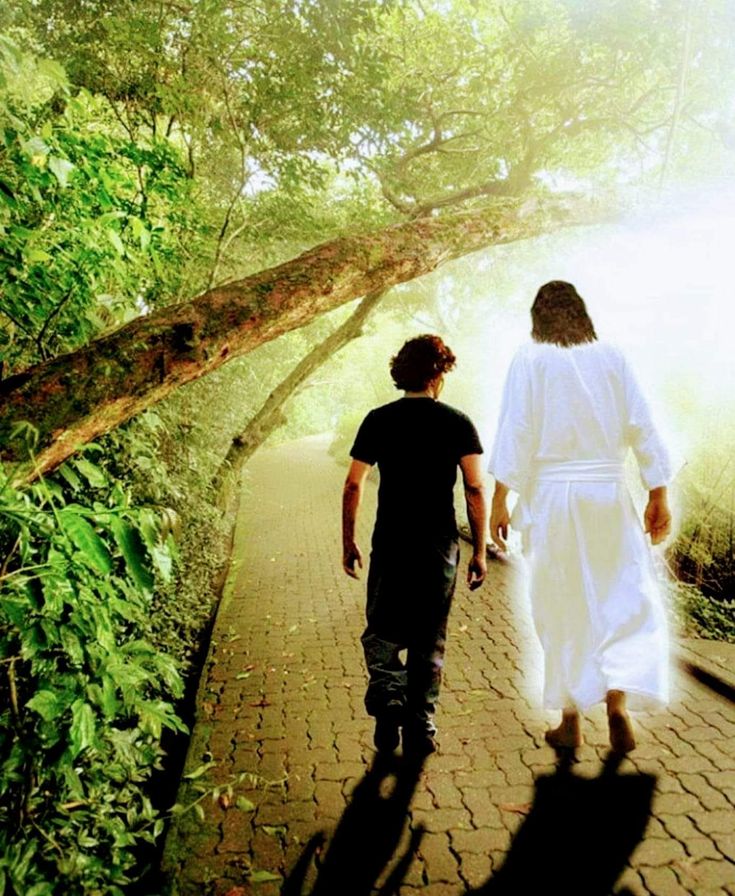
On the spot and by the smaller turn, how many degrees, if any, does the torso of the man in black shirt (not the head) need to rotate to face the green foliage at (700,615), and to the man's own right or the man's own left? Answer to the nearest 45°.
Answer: approximately 45° to the man's own right

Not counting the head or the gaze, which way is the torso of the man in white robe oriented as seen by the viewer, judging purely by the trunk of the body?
away from the camera

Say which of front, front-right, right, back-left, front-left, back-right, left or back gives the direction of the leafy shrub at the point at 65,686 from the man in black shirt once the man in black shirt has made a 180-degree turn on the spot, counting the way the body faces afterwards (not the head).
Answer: front-right

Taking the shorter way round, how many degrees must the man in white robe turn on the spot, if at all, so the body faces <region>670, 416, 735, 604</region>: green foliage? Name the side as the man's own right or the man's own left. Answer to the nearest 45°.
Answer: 0° — they already face it

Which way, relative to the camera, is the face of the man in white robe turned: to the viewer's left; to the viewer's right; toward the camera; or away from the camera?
away from the camera

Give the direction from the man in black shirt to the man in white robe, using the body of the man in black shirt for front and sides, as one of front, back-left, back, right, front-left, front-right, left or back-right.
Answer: right

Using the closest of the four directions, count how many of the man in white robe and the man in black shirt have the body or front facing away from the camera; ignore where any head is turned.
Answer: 2

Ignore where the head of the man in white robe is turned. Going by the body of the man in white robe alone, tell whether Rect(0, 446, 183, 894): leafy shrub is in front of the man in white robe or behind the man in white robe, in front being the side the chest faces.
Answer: behind

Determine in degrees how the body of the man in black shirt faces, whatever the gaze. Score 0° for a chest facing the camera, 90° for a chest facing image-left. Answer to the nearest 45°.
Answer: approximately 180°
